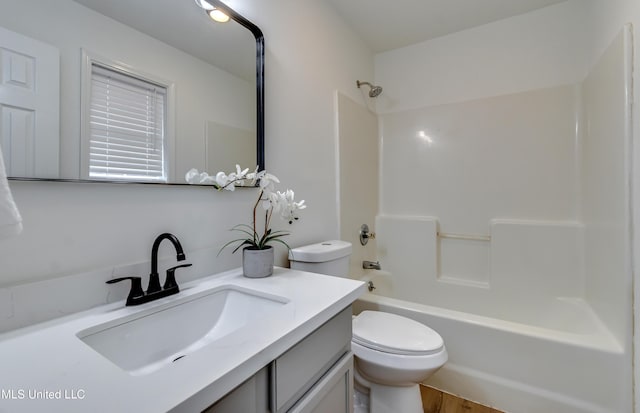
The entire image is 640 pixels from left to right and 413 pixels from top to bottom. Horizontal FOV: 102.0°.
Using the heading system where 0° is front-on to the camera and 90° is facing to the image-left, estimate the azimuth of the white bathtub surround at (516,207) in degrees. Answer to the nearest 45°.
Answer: approximately 45°

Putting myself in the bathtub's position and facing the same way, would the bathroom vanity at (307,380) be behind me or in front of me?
in front

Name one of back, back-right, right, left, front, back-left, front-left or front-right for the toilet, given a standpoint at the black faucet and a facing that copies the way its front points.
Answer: front-left

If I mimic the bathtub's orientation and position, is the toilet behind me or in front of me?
in front

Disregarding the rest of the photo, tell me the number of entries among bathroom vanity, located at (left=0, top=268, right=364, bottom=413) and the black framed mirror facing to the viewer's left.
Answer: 0

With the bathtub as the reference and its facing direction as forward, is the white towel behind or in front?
in front

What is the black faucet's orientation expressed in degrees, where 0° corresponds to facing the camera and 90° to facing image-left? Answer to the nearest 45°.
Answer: approximately 315°
